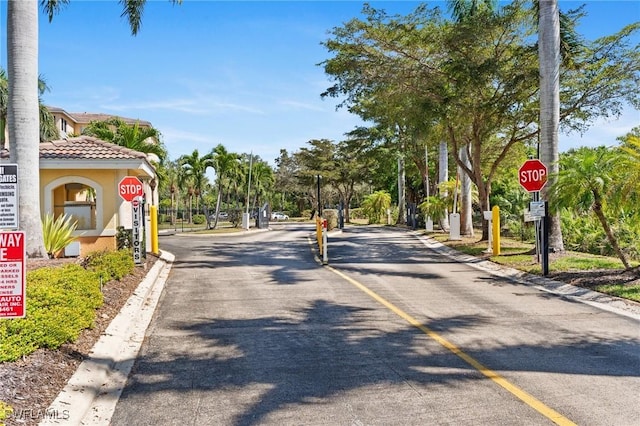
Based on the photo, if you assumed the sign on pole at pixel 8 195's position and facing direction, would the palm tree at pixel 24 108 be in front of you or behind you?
behind

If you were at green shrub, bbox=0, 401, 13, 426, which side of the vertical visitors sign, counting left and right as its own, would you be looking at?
front

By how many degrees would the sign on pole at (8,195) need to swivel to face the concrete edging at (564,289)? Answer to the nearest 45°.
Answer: approximately 90° to its left

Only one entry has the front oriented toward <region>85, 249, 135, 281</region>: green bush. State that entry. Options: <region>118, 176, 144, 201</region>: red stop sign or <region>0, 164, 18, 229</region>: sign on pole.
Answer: the red stop sign

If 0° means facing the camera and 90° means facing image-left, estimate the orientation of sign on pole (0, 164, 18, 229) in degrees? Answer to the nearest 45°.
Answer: approximately 0°

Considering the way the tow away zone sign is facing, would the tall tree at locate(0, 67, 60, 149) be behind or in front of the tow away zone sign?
behind

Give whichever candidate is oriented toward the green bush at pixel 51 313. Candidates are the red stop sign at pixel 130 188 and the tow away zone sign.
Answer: the red stop sign

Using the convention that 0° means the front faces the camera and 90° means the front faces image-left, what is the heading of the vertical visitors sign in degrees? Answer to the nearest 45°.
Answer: approximately 0°

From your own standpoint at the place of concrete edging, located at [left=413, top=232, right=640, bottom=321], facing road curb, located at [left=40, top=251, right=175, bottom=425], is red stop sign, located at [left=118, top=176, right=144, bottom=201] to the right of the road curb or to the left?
right

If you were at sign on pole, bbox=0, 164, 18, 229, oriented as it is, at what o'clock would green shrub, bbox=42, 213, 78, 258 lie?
The green shrub is roughly at 6 o'clock from the sign on pole.
